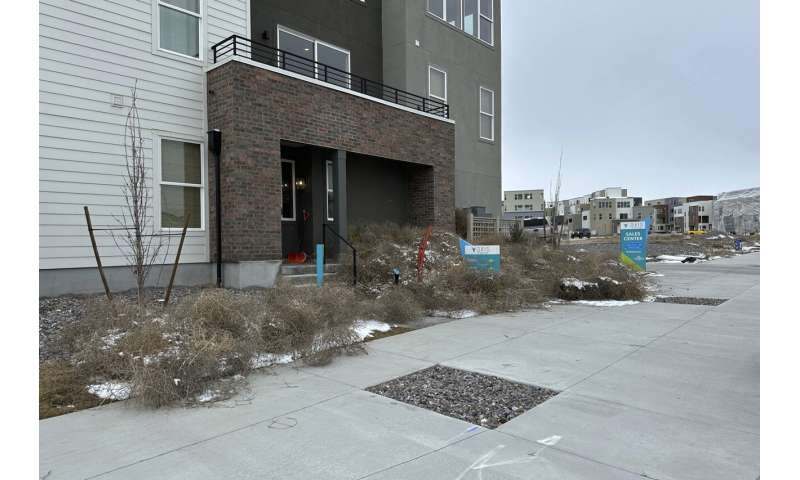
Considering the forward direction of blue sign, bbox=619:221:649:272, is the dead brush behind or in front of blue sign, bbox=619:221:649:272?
in front

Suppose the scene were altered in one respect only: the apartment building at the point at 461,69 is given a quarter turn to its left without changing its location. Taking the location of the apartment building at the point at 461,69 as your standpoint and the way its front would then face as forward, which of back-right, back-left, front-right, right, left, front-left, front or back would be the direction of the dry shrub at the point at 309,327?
back-right

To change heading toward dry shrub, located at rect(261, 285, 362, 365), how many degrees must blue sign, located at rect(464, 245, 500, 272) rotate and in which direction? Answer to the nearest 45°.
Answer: approximately 45° to its right

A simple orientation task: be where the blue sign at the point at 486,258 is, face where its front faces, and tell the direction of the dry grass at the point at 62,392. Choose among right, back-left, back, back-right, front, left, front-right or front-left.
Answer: front-right

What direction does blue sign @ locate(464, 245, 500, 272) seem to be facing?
toward the camera

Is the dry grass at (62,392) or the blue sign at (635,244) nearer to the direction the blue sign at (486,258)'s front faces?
the dry grass

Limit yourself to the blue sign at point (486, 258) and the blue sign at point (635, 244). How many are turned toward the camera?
2

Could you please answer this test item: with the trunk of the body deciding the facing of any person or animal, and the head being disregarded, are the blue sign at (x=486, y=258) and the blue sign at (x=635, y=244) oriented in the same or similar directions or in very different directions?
same or similar directions

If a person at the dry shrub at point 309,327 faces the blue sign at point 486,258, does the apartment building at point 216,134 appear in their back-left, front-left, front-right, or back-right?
front-left

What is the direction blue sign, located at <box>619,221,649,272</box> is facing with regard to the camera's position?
facing the viewer

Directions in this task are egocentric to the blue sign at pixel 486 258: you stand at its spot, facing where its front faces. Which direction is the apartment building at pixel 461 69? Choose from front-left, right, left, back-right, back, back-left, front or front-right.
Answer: back

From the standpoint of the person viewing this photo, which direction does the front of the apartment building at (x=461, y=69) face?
facing the viewer and to the right of the viewer

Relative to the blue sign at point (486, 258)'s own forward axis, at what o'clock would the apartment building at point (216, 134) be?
The apartment building is roughly at 3 o'clock from the blue sign.

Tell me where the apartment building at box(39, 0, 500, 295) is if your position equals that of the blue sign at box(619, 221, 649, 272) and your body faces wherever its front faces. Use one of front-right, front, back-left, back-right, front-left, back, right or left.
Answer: front-right
